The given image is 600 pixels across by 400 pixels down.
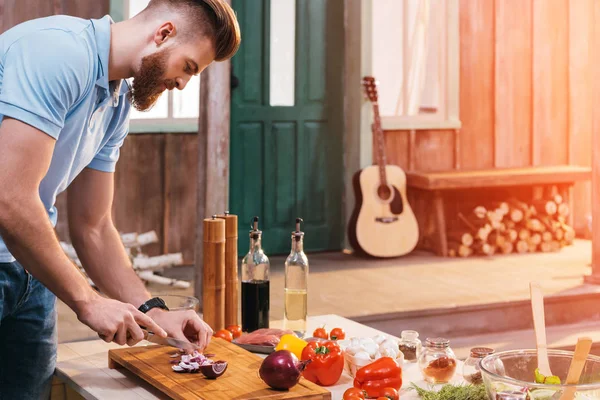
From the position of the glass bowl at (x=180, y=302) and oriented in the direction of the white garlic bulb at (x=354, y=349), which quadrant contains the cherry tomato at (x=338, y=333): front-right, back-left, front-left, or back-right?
front-left

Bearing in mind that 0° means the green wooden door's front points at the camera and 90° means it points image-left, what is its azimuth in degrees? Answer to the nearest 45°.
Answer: approximately 0°

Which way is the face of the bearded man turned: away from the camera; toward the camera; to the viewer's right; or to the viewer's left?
to the viewer's right

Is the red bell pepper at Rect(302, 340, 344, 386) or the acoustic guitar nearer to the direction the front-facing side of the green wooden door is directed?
the red bell pepper

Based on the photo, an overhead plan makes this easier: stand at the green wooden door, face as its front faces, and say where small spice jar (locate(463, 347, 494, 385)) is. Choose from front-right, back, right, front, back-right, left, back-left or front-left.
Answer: front

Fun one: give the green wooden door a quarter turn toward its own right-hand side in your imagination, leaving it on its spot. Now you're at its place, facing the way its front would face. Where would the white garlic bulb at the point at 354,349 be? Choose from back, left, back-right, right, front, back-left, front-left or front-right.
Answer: left

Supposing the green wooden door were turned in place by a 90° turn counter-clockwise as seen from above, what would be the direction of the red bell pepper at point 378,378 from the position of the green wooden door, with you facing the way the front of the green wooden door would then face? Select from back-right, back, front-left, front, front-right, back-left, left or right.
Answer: right

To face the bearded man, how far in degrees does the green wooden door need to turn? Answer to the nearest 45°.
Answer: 0° — it already faces them

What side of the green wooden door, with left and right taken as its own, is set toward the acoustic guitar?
left

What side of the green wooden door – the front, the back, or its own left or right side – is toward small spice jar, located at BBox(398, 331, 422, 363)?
front

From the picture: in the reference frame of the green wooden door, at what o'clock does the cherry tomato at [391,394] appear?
The cherry tomato is roughly at 12 o'clock from the green wooden door.

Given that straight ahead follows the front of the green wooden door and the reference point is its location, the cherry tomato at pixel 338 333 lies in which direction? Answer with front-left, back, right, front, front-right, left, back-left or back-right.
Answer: front

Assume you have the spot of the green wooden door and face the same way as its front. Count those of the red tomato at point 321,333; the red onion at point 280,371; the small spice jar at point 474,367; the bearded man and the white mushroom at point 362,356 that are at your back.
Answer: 0

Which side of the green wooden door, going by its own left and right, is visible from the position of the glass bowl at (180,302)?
front

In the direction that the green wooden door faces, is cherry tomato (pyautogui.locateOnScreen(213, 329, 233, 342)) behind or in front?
in front

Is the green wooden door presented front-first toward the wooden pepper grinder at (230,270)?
yes

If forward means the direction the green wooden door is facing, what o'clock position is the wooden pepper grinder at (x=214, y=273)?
The wooden pepper grinder is roughly at 12 o'clock from the green wooden door.

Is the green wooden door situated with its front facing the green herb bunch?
yes

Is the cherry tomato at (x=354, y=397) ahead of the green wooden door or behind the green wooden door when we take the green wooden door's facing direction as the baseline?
ahead

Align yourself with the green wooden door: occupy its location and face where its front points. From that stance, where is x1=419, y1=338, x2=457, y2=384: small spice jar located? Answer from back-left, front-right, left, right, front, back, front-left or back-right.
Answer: front

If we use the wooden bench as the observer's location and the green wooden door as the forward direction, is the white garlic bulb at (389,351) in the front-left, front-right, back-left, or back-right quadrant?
front-left
